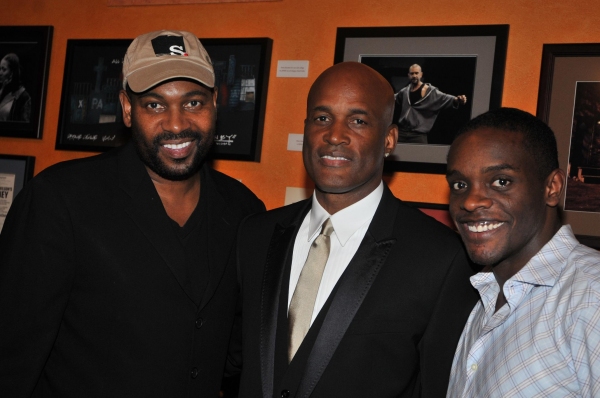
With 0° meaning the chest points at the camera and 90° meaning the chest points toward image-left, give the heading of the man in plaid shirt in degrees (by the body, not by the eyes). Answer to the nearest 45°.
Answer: approximately 45°

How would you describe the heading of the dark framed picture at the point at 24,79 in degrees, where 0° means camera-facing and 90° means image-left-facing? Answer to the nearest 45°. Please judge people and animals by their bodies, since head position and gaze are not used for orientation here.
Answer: approximately 0°

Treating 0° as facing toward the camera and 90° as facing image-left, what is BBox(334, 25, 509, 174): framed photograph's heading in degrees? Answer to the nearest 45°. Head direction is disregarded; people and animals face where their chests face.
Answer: approximately 0°

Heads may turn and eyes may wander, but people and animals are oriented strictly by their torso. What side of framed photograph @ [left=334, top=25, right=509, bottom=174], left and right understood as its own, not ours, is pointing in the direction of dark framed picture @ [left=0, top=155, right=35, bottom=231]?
right
